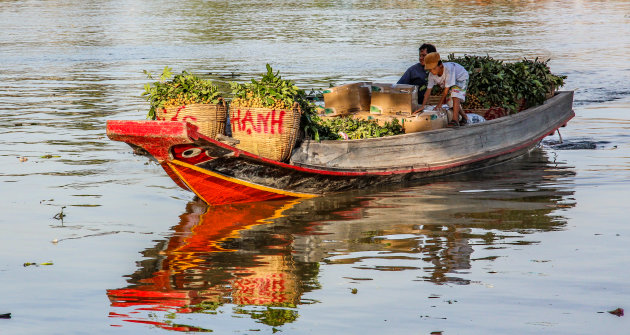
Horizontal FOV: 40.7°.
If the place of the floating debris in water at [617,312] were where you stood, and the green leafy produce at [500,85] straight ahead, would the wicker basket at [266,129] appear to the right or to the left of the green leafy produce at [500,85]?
left

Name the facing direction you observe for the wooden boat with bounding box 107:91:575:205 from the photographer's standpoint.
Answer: facing the viewer and to the left of the viewer

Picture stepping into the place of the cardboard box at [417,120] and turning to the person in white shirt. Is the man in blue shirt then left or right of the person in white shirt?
left

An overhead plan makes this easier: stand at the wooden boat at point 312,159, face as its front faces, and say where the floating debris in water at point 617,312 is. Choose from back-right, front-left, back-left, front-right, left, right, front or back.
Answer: left
